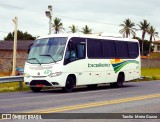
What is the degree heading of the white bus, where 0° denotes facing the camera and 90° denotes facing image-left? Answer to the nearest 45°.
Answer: approximately 45°

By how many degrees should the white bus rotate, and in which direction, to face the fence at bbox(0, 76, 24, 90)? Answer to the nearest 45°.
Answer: approximately 45° to its right
